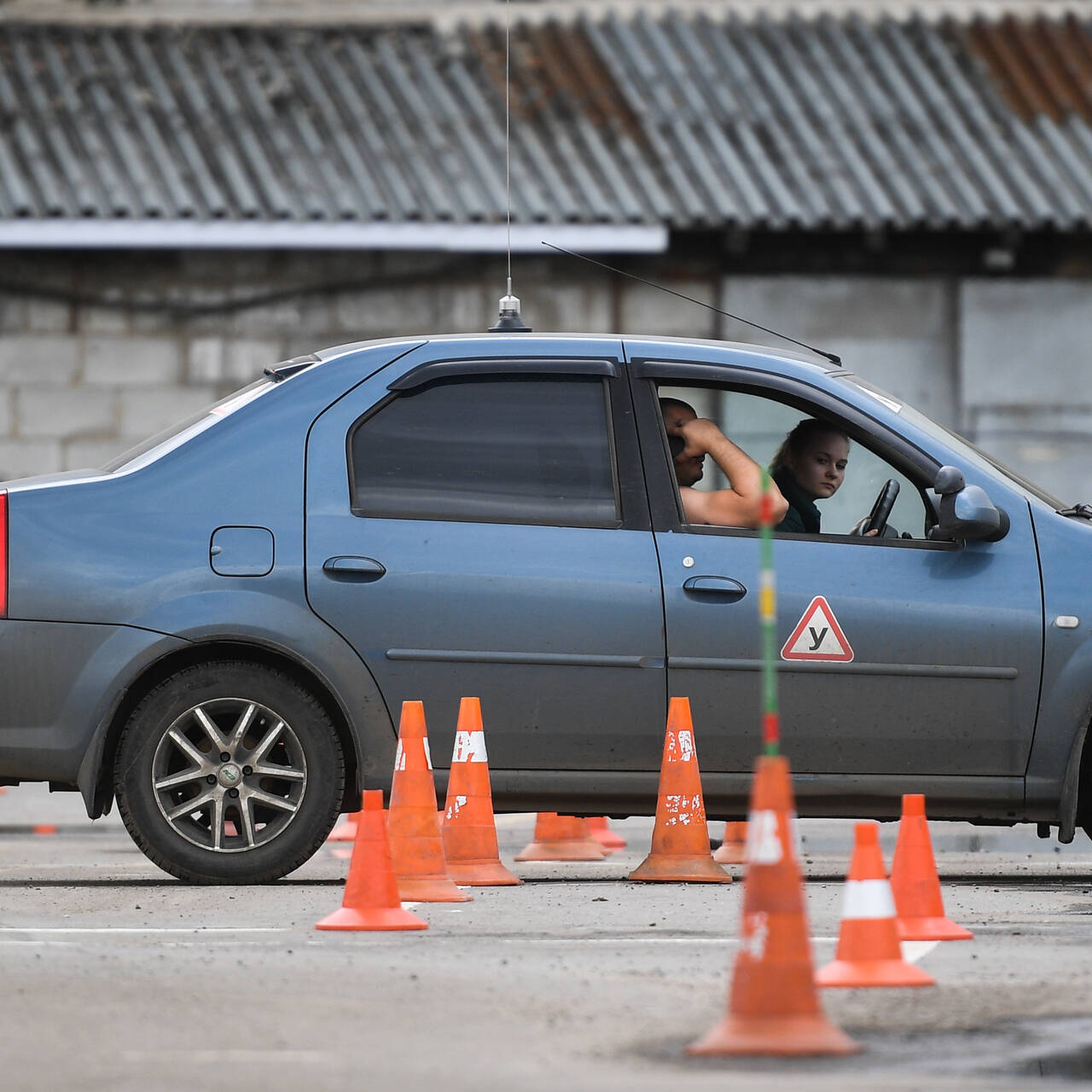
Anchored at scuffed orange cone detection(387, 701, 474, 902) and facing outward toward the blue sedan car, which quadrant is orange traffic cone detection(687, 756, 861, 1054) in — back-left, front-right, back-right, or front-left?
back-right

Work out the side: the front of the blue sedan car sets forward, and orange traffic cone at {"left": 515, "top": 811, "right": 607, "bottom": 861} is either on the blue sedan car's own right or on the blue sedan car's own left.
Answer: on the blue sedan car's own left

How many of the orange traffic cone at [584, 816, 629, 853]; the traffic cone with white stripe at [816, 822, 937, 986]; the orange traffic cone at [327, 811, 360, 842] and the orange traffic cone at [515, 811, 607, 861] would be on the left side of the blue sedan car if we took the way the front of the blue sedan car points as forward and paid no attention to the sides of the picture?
3

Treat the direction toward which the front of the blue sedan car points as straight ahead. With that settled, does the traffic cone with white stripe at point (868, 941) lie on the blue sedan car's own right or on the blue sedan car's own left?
on the blue sedan car's own right

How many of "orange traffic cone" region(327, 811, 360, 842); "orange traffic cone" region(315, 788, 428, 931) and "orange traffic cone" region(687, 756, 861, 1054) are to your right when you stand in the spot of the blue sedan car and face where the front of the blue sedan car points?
2

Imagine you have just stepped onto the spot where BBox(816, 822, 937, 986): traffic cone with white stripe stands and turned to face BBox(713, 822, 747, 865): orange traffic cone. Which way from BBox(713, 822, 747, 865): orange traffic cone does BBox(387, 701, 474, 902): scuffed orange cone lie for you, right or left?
left

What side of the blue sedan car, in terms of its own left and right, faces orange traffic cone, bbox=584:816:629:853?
left

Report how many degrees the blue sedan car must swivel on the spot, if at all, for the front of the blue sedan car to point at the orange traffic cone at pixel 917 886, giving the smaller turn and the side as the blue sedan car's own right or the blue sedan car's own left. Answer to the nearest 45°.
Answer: approximately 45° to the blue sedan car's own right

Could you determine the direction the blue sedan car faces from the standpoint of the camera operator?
facing to the right of the viewer

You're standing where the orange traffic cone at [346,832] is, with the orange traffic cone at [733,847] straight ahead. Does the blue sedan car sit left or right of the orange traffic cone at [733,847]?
right
